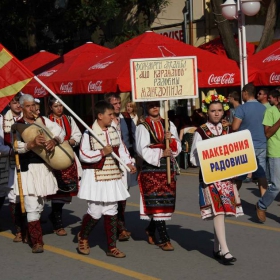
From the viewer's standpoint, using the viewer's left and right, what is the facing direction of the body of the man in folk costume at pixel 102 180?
facing the viewer and to the right of the viewer

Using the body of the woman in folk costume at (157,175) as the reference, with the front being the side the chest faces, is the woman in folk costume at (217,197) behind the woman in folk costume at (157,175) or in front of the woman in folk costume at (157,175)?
in front

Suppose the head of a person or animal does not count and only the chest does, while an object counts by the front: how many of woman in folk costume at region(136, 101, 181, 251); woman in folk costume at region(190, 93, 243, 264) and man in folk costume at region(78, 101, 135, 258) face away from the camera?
0

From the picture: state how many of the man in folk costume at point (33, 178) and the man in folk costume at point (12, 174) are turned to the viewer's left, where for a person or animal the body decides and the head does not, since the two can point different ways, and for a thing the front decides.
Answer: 0

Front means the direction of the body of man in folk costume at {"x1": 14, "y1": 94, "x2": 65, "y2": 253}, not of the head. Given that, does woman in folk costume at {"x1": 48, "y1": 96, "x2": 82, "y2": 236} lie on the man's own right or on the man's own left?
on the man's own left

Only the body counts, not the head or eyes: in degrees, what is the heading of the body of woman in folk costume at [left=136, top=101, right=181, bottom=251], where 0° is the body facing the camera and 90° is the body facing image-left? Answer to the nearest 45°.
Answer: approximately 315°

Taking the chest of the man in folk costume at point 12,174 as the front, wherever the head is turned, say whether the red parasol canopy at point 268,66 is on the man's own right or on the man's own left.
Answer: on the man's own left

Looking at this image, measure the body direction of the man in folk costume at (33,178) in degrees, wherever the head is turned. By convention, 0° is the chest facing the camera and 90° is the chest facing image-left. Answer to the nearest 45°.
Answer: approximately 315°

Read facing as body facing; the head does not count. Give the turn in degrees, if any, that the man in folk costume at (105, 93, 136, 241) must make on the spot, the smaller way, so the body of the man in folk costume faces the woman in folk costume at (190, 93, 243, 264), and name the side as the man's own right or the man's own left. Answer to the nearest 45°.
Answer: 0° — they already face them

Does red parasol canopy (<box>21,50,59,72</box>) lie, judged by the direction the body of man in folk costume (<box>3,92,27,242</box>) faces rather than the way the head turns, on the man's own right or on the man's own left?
on the man's own left

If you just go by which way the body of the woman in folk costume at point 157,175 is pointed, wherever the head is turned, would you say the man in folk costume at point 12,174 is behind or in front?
behind
